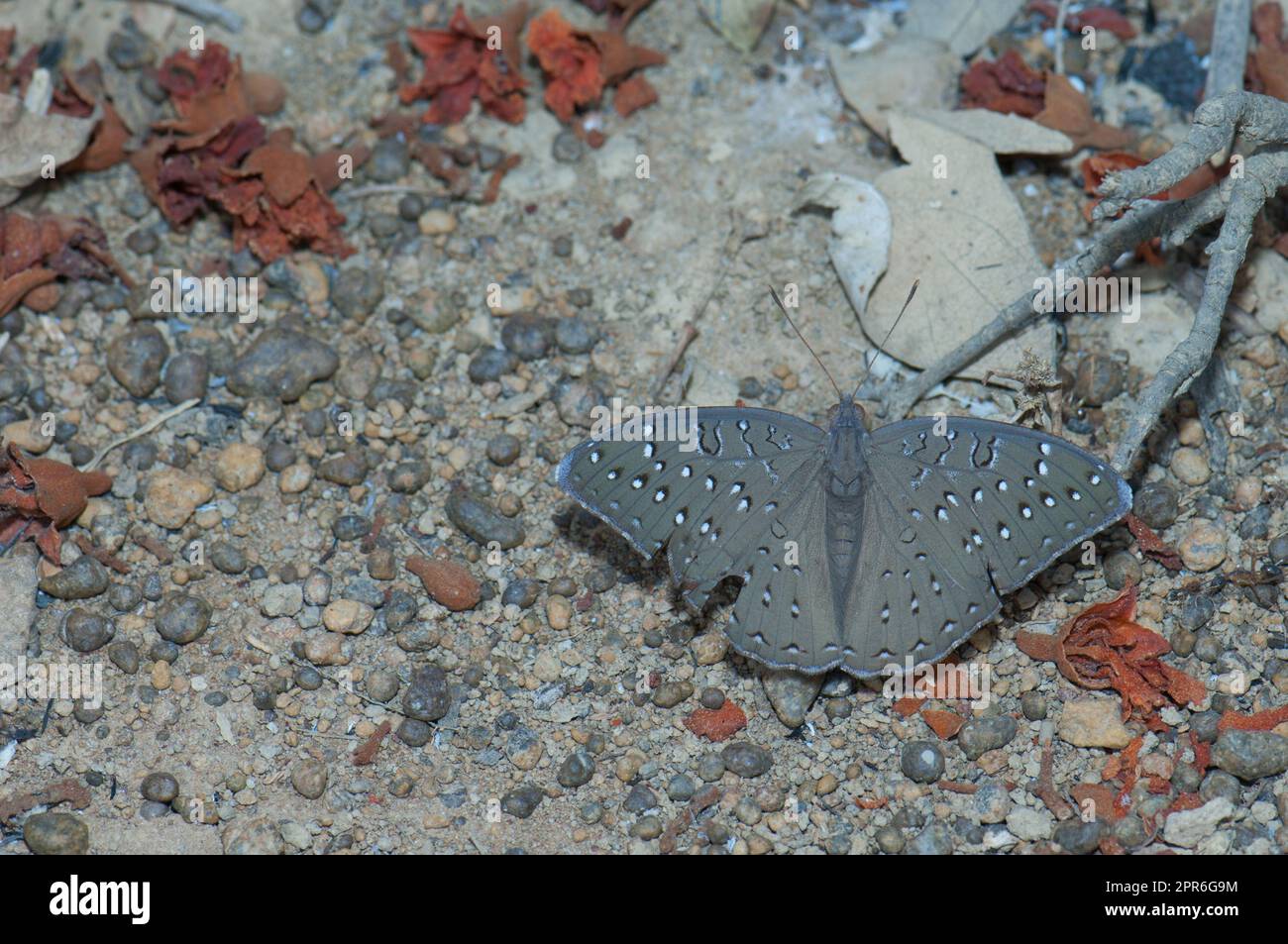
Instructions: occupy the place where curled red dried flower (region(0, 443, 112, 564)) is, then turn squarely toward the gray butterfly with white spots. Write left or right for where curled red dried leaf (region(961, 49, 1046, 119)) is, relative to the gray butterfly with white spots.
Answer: left

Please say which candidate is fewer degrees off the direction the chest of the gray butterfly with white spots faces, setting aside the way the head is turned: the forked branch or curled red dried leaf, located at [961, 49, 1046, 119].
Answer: the curled red dried leaf

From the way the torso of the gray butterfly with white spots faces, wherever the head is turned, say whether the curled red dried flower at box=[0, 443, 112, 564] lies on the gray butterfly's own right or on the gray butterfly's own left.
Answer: on the gray butterfly's own left

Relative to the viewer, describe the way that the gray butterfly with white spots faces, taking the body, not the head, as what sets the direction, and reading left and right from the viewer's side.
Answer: facing away from the viewer

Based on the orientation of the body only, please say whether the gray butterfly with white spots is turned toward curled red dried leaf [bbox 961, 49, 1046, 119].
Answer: yes

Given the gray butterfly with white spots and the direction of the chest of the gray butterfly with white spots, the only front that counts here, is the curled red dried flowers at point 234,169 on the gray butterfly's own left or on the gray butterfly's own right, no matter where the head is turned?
on the gray butterfly's own left

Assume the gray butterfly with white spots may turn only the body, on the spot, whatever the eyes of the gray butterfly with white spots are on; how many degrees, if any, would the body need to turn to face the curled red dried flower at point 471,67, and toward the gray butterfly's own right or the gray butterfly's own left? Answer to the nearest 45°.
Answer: approximately 45° to the gray butterfly's own left
